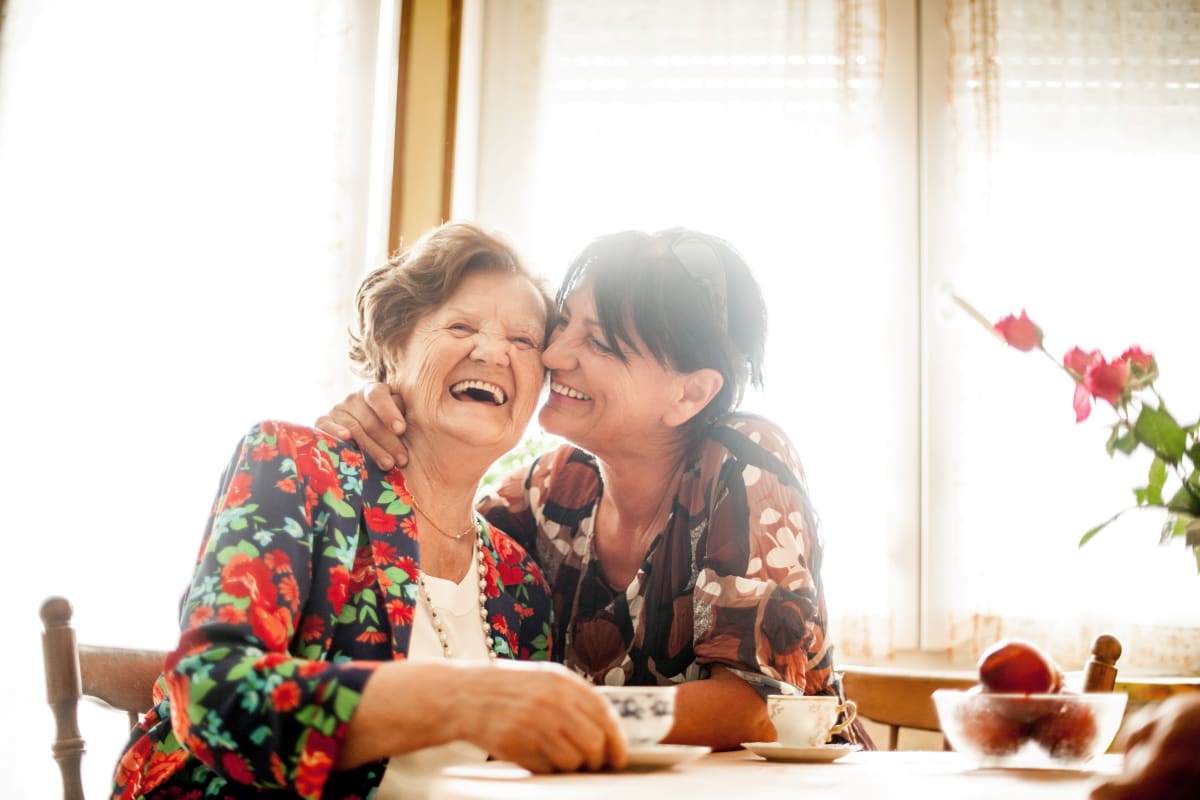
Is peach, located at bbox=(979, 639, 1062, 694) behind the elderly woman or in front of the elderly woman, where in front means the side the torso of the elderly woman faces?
in front

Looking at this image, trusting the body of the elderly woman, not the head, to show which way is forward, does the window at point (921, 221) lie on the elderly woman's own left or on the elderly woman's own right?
on the elderly woman's own left

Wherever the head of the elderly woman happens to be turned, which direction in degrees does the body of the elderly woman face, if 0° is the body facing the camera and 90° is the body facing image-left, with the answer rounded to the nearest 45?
approximately 315°

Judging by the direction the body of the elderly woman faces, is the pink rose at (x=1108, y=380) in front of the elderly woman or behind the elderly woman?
in front

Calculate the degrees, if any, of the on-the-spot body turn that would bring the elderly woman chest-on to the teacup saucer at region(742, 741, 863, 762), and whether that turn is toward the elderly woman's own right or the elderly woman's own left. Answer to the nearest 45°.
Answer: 0° — they already face it
